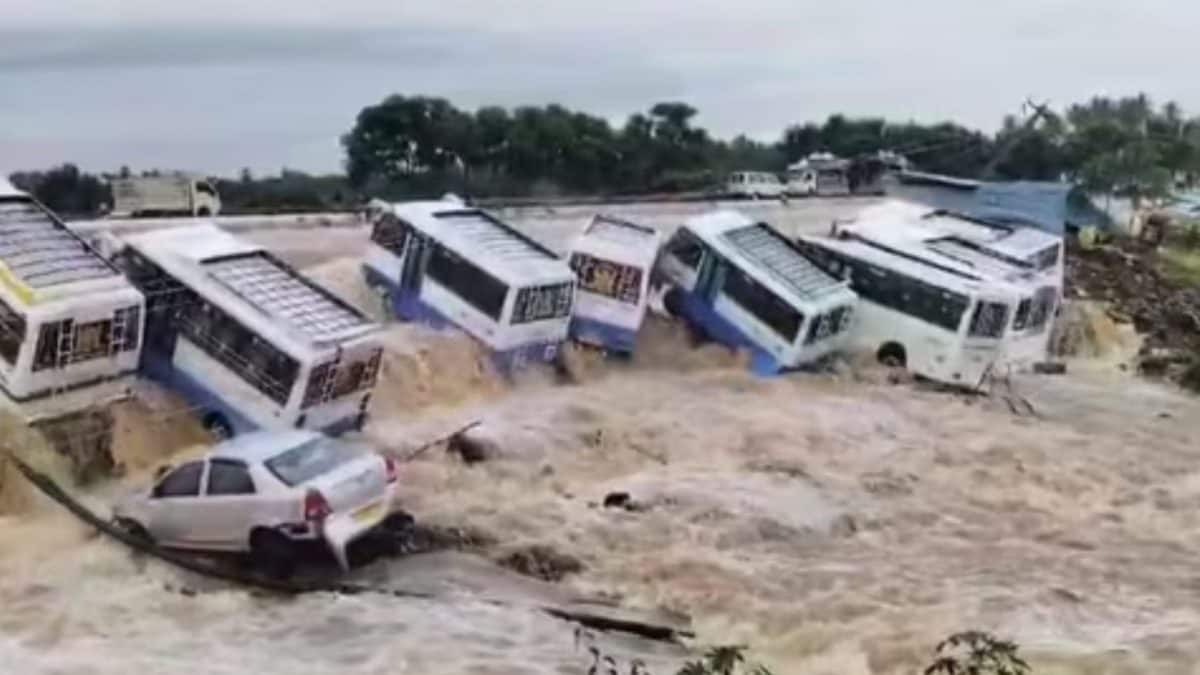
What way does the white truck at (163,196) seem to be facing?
to the viewer's right

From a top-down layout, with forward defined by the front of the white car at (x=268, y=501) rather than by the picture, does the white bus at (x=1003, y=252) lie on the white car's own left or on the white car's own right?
on the white car's own right

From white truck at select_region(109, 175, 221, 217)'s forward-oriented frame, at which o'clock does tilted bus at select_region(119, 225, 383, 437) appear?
The tilted bus is roughly at 3 o'clock from the white truck.

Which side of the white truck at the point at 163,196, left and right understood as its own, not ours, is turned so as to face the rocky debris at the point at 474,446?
right

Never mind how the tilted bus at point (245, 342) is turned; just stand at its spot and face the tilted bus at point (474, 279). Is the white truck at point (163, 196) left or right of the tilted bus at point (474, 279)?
left

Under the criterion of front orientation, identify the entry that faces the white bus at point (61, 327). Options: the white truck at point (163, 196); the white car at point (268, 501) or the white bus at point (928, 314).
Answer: the white car

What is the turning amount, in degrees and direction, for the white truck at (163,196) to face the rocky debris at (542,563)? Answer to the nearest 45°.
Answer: approximately 90° to its right

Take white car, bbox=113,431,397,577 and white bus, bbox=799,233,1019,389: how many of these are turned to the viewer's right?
0

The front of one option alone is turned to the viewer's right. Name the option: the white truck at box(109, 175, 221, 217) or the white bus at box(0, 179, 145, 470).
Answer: the white truck

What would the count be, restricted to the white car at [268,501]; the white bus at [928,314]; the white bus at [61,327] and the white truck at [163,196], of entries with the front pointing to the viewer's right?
1

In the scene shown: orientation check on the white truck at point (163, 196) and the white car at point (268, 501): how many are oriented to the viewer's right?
1

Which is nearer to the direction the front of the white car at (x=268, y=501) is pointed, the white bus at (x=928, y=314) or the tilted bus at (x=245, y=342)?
the tilted bus
